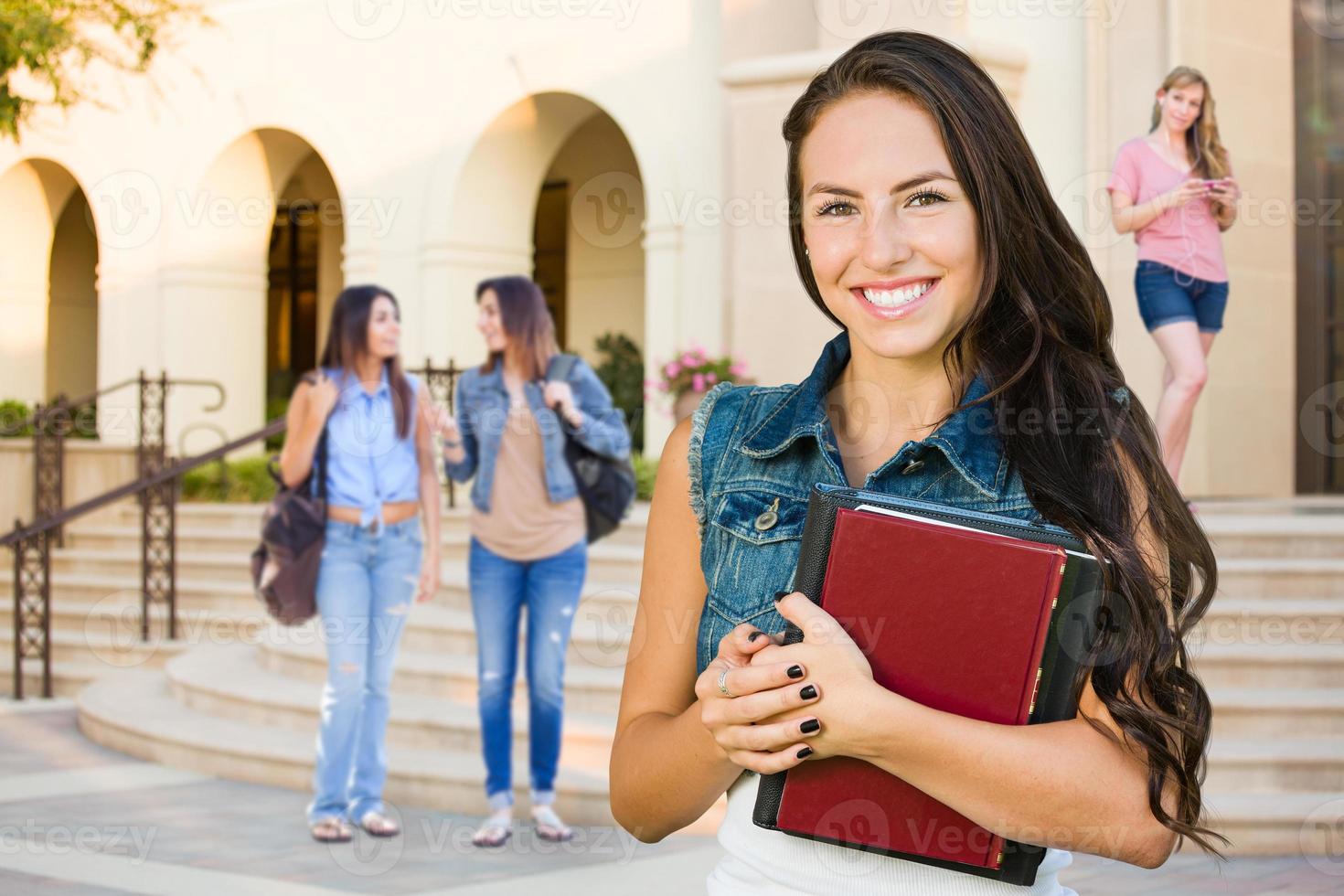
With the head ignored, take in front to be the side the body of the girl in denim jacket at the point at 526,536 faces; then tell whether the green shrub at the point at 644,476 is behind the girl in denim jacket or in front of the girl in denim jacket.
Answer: behind

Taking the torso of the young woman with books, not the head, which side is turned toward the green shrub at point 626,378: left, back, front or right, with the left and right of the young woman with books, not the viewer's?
back

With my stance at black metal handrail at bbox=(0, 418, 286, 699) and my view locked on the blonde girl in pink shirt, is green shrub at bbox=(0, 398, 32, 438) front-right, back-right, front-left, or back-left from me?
back-left

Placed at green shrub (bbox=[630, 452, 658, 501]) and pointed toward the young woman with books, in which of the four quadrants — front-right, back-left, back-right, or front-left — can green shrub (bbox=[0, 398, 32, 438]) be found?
back-right

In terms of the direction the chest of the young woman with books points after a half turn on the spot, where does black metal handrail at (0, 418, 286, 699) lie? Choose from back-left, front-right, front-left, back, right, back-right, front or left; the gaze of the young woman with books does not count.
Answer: front-left

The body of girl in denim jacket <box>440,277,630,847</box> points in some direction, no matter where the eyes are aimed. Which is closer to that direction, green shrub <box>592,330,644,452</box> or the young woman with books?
the young woman with books

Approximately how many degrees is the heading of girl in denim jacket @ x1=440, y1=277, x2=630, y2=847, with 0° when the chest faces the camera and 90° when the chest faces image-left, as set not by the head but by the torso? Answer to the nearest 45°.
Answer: approximately 0°

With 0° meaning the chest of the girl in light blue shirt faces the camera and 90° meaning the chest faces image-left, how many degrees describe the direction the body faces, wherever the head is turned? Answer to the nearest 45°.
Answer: approximately 0°
